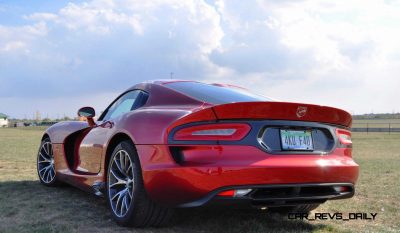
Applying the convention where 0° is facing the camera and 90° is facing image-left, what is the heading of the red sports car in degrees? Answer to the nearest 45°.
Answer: approximately 135°
